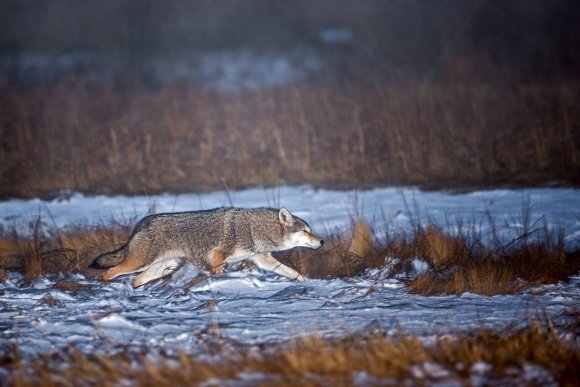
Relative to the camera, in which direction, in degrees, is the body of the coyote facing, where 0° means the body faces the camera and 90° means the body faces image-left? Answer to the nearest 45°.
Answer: approximately 270°
